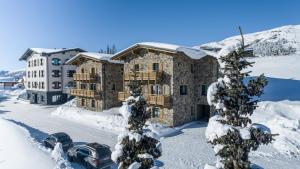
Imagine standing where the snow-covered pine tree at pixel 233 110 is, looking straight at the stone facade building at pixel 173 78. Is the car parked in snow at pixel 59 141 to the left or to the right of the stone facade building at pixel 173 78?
left

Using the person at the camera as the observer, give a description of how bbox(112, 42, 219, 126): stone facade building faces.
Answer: facing the viewer and to the left of the viewer

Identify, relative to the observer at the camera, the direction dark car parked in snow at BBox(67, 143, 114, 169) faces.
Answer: facing away from the viewer and to the left of the viewer

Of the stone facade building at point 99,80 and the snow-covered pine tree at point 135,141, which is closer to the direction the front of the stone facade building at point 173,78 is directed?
the snow-covered pine tree

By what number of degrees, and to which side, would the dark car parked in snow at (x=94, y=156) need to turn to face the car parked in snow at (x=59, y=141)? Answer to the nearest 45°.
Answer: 0° — it already faces it

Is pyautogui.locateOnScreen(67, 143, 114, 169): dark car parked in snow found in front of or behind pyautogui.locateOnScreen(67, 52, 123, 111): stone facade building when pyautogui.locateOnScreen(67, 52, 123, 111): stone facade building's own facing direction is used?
in front

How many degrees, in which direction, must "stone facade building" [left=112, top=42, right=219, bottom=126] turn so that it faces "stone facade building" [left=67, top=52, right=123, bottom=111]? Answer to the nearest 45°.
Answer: approximately 90° to its right

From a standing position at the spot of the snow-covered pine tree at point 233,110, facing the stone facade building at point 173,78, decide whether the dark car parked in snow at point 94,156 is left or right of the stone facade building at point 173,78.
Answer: left

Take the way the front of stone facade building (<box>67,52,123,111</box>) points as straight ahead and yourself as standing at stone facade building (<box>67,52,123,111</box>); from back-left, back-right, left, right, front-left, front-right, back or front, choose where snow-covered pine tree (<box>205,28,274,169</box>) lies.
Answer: front-left
